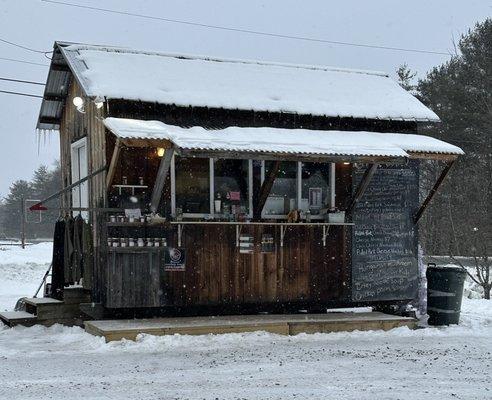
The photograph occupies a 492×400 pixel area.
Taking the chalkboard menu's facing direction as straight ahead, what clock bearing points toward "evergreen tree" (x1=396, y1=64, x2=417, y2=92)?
The evergreen tree is roughly at 6 o'clock from the chalkboard menu.

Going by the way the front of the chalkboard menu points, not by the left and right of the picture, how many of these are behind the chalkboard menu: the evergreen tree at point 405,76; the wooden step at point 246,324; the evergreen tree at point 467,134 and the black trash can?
2

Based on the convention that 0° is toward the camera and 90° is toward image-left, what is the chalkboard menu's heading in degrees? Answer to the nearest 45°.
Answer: approximately 0°

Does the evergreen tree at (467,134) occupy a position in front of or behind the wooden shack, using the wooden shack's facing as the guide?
behind

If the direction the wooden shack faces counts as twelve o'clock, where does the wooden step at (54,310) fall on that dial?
The wooden step is roughly at 3 o'clock from the wooden shack.

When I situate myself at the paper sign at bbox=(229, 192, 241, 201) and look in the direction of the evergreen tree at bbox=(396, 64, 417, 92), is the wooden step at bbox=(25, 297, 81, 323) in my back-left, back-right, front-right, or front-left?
back-left

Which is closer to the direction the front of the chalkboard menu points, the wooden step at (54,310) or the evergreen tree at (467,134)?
the wooden step

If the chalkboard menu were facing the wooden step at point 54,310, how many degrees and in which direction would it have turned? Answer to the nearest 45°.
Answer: approximately 90° to its right

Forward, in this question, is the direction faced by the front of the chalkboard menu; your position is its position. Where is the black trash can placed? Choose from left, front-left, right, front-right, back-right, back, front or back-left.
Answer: front-left

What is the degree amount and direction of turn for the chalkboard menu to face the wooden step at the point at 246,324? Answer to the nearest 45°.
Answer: approximately 45° to its right

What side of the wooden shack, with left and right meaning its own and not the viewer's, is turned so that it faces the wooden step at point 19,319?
right

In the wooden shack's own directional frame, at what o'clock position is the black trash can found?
The black trash can is roughly at 9 o'clock from the wooden shack.
